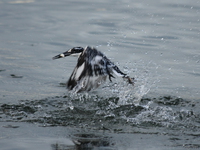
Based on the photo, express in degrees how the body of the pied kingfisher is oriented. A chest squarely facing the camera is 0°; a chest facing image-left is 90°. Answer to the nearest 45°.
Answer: approximately 90°
